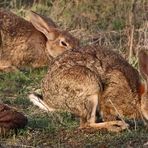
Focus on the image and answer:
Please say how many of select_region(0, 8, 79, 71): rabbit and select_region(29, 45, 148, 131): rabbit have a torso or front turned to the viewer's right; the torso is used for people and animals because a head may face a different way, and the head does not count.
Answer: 2

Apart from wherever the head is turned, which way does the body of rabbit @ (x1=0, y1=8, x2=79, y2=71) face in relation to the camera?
to the viewer's right

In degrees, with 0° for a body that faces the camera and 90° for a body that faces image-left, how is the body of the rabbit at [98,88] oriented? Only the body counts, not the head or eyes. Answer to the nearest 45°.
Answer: approximately 270°
